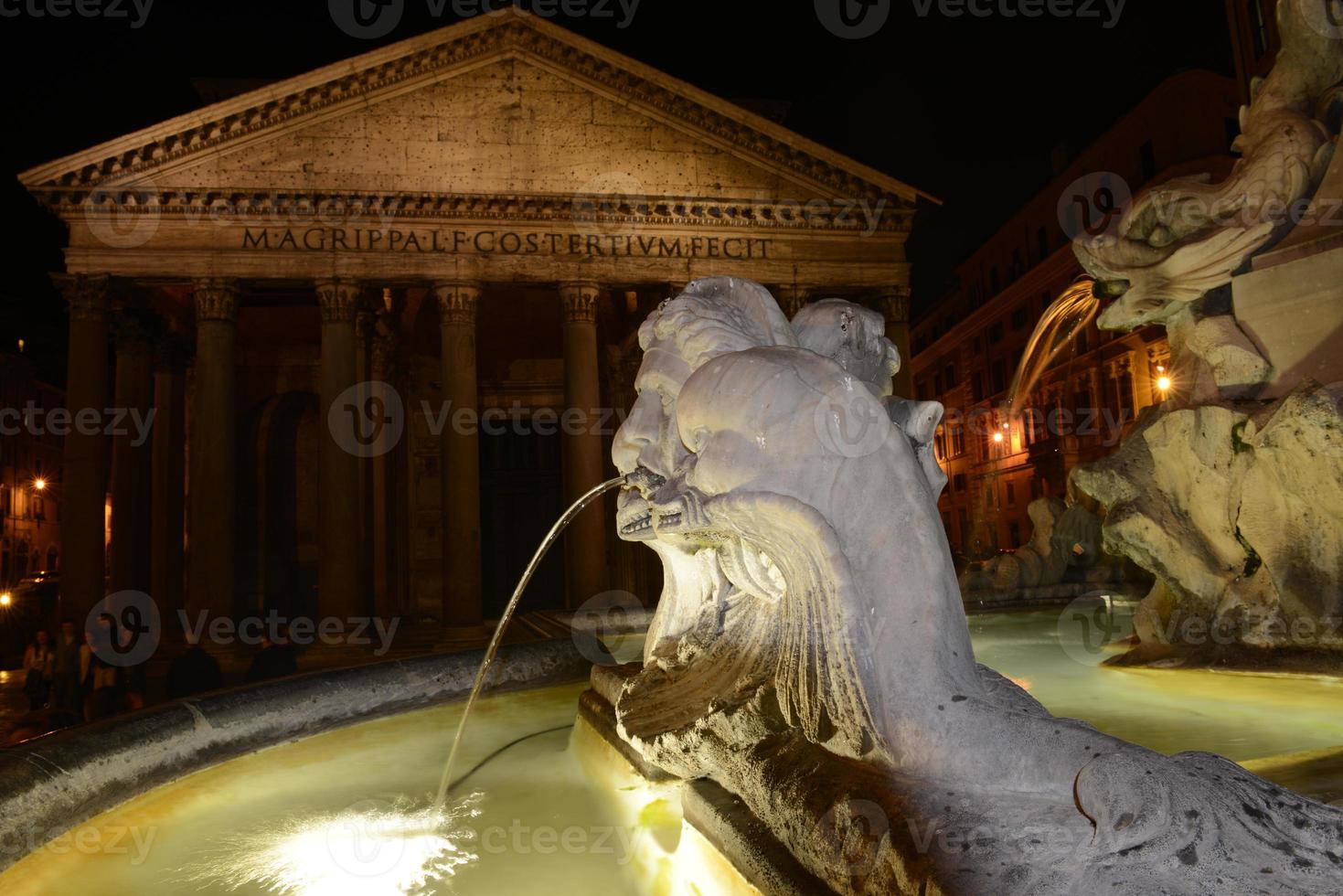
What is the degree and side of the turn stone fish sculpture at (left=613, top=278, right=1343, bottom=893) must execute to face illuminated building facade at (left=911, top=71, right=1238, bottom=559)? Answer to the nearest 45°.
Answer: approximately 90° to its right

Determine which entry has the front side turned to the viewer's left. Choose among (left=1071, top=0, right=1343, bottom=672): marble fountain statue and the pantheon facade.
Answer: the marble fountain statue

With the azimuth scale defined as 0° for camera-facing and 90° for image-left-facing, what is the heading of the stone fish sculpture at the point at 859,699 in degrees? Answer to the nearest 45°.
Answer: approximately 90°

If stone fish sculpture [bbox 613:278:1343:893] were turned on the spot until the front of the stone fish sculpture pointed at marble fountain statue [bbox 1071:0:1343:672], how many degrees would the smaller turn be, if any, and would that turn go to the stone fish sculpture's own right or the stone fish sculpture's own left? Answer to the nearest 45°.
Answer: approximately 135° to the stone fish sculpture's own right

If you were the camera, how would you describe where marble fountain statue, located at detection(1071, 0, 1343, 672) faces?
facing to the left of the viewer

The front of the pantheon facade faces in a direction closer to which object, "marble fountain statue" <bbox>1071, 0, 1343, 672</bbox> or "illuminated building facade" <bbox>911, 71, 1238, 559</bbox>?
the marble fountain statue
